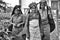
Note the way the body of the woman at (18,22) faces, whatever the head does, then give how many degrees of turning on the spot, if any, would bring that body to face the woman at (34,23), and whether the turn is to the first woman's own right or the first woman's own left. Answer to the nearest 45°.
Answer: approximately 45° to the first woman's own left

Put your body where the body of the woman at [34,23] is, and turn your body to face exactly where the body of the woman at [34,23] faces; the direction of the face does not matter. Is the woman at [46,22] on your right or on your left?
on your left

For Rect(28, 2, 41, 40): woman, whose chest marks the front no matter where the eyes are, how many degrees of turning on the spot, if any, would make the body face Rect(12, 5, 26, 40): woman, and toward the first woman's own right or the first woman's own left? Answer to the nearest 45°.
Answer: approximately 90° to the first woman's own right

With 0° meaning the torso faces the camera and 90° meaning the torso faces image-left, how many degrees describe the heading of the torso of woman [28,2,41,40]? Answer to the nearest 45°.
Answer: approximately 0°
